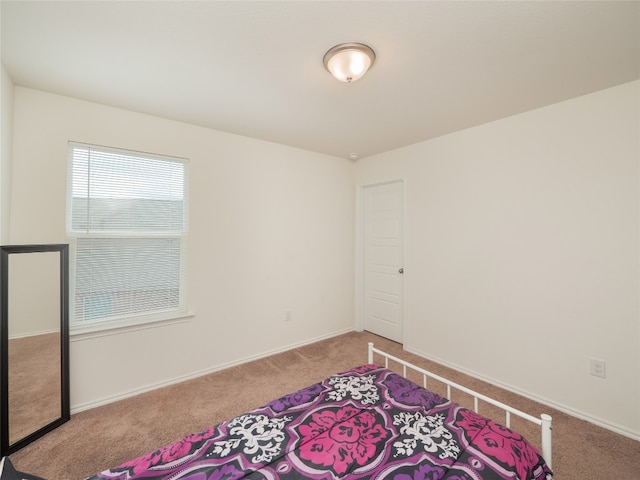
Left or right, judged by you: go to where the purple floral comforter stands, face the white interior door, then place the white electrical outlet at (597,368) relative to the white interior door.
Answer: right

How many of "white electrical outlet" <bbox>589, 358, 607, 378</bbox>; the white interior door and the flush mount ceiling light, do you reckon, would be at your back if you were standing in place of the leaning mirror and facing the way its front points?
0

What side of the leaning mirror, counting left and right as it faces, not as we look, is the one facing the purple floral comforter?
front

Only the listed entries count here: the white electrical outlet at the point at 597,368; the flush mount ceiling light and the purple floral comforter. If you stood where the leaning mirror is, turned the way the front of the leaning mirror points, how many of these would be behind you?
0

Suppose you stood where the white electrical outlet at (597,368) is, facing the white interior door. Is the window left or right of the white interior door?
left

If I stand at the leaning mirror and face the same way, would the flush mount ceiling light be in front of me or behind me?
in front

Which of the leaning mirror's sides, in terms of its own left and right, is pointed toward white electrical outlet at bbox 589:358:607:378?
front

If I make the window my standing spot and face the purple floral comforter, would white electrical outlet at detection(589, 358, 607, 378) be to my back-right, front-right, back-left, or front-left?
front-left

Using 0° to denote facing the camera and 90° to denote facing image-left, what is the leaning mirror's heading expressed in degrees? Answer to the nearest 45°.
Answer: approximately 315°
